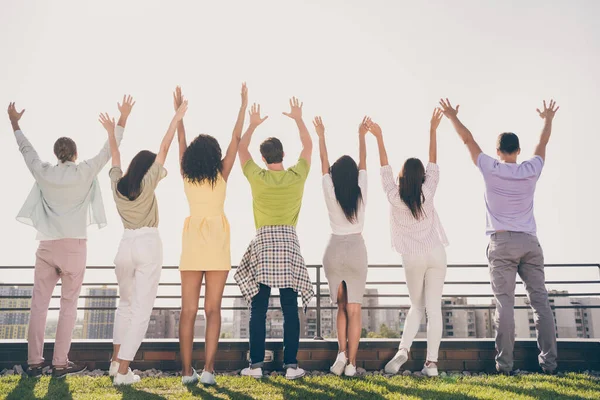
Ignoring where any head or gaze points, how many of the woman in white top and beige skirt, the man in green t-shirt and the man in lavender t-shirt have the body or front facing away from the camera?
3

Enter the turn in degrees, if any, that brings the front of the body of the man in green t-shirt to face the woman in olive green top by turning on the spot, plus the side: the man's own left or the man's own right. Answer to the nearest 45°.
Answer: approximately 90° to the man's own left

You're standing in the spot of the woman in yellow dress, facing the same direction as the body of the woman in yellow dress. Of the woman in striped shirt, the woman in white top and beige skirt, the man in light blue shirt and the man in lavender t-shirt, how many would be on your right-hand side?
3

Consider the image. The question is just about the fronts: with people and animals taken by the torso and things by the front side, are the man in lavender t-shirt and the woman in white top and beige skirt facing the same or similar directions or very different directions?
same or similar directions

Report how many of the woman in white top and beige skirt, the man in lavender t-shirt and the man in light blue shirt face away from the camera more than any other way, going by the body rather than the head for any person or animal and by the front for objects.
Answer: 3

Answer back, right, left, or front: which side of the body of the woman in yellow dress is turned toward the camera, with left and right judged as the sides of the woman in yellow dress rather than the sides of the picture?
back

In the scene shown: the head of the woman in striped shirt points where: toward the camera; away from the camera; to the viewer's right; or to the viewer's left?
away from the camera

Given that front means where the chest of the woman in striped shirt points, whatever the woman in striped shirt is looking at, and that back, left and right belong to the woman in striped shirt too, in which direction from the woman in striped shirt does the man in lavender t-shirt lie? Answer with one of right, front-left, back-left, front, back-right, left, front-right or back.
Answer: right

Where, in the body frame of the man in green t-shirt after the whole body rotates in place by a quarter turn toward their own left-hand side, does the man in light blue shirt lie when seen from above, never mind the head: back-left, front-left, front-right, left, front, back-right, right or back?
front

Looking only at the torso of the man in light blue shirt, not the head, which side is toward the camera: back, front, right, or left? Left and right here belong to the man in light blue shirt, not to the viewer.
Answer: back

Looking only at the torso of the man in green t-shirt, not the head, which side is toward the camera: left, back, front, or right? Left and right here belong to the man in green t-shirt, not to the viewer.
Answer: back

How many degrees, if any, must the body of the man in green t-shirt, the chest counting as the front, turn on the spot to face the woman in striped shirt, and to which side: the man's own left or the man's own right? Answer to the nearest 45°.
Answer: approximately 90° to the man's own right

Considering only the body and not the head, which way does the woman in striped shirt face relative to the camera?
away from the camera

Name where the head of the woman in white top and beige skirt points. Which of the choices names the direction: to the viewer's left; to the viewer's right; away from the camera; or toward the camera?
away from the camera

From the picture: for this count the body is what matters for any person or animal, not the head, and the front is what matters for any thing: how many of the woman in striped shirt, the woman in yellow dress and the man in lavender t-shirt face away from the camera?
3

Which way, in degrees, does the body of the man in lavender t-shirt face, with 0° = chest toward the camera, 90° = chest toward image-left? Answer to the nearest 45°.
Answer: approximately 180°

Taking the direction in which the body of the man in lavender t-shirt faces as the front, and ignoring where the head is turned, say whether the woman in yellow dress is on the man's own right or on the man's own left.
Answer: on the man's own left

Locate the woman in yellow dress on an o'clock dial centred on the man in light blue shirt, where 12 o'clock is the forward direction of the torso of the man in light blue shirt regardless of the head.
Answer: The woman in yellow dress is roughly at 4 o'clock from the man in light blue shirt.

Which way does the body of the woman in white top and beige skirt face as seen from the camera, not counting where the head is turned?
away from the camera
